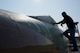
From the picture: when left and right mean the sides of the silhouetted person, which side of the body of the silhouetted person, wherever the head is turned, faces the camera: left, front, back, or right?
left
